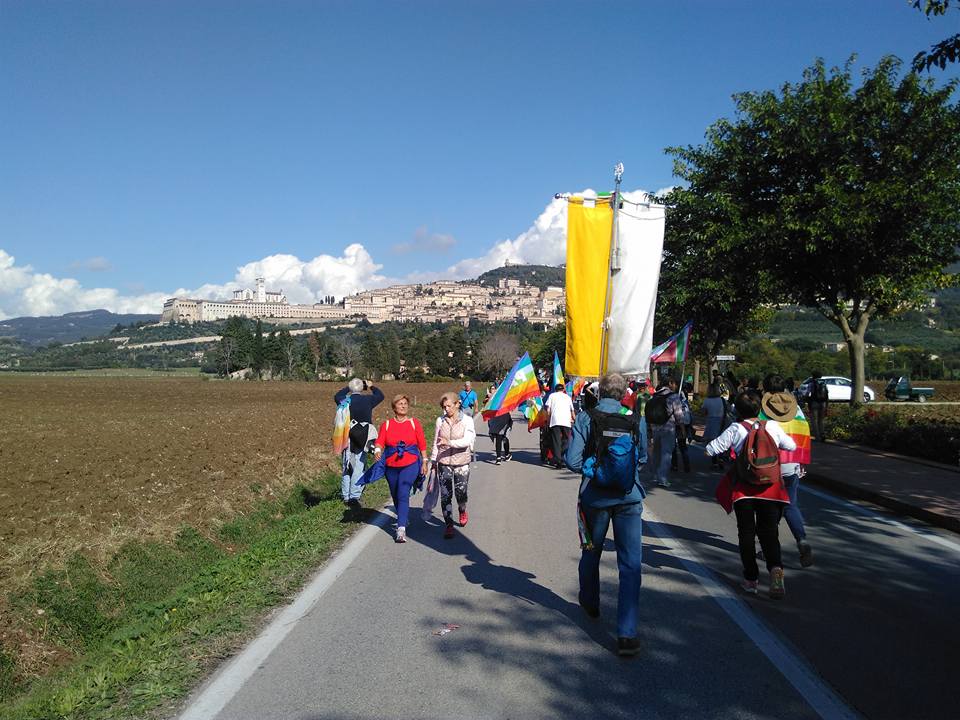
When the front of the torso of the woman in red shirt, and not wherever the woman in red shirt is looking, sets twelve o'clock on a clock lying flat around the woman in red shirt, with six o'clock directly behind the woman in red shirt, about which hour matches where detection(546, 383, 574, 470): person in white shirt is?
The person in white shirt is roughly at 7 o'clock from the woman in red shirt.

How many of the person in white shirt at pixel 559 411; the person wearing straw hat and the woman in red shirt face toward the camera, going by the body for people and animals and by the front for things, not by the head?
1

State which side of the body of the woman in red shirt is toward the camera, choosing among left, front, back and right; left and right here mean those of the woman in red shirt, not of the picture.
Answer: front

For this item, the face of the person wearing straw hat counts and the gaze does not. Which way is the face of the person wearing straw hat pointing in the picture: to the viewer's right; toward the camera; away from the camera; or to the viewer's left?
away from the camera

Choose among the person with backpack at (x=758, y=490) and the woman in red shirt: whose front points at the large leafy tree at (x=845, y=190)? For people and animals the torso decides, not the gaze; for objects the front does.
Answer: the person with backpack

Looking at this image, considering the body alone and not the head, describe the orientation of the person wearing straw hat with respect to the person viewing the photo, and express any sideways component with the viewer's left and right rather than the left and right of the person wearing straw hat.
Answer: facing away from the viewer

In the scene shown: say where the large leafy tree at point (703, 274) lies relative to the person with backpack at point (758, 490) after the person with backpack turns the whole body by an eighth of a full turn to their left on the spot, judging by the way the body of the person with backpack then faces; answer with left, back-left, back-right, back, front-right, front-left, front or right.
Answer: front-right

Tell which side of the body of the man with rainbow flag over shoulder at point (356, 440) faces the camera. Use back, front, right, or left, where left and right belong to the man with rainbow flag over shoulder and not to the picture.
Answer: back

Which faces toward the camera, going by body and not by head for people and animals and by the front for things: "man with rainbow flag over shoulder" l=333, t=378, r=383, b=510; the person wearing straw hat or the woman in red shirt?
the woman in red shirt

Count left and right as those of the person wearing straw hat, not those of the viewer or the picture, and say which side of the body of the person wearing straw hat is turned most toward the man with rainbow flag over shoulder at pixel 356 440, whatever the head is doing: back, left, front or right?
left

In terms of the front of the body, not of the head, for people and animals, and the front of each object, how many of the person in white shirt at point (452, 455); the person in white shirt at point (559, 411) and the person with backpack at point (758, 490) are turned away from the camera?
2

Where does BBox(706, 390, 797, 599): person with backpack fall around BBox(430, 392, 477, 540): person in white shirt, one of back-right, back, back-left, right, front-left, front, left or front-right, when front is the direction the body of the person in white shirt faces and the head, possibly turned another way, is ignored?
front-left

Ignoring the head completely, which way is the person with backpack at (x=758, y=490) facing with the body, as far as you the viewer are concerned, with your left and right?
facing away from the viewer

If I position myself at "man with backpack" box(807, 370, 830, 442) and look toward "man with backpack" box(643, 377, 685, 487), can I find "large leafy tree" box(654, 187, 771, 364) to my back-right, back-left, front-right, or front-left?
back-right

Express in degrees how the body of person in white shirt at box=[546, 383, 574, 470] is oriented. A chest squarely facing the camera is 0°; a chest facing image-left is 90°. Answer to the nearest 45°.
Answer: approximately 180°

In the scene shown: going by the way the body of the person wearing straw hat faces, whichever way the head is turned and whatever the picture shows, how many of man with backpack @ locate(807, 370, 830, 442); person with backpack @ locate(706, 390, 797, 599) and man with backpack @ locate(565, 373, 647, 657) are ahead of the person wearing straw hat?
1

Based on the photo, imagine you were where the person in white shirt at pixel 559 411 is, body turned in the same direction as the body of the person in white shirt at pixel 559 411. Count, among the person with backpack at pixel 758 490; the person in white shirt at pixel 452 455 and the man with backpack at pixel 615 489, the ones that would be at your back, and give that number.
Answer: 3

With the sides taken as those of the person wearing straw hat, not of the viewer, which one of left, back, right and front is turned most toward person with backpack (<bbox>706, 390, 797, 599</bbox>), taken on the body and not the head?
back

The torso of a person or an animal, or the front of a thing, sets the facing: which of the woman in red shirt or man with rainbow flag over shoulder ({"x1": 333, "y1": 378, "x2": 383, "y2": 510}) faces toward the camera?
the woman in red shirt

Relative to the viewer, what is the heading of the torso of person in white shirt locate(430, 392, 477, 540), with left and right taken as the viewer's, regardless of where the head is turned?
facing the viewer

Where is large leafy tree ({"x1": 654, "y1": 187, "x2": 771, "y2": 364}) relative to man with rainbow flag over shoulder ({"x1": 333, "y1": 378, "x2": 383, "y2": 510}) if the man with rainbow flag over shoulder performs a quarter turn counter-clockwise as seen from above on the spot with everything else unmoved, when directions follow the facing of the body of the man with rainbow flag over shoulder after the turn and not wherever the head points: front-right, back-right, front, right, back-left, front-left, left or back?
back-right

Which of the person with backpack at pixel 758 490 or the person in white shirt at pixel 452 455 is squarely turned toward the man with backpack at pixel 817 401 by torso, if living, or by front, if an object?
the person with backpack at pixel 758 490
